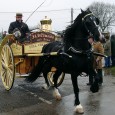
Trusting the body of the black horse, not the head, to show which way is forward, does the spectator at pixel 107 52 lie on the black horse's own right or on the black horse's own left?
on the black horse's own left

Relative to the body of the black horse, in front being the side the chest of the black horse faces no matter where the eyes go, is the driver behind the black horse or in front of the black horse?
behind

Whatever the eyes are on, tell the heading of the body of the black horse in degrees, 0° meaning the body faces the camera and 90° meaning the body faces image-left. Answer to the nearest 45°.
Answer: approximately 315°

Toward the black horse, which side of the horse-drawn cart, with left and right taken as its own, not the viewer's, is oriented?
front

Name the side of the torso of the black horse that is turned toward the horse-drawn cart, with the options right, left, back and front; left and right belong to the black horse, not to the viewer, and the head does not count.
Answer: back

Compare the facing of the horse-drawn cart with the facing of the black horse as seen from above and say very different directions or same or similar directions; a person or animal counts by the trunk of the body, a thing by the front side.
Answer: same or similar directions

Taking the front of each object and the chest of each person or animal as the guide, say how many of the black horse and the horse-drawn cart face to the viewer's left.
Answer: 0
